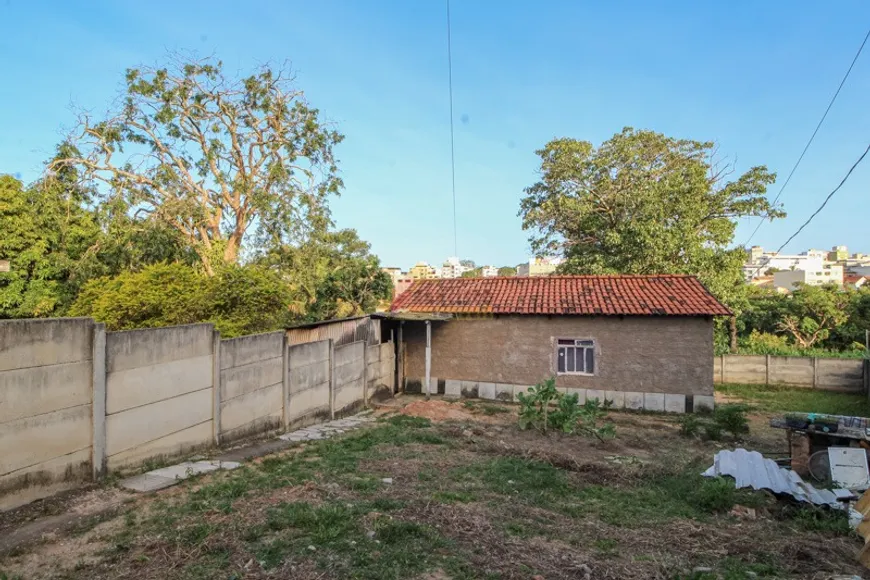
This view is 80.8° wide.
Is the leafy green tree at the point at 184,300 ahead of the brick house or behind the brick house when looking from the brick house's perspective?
ahead

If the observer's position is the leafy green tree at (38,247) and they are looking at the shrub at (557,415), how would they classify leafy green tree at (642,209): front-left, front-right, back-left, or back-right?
front-left

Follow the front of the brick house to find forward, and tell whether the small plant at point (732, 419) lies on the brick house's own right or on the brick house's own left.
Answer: on the brick house's own left

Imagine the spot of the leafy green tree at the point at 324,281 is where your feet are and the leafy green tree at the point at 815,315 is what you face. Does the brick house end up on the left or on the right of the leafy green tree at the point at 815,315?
right
